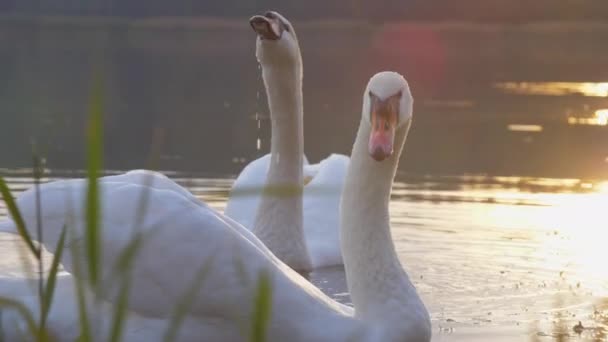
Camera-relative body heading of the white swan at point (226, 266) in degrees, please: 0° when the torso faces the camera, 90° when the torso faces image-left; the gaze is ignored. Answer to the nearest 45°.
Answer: approximately 315°

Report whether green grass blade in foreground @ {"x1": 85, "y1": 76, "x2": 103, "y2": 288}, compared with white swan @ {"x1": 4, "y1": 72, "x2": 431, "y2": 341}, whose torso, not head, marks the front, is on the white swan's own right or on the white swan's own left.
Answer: on the white swan's own right

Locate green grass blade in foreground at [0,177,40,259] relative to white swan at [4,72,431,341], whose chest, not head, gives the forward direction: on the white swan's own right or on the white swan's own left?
on the white swan's own right

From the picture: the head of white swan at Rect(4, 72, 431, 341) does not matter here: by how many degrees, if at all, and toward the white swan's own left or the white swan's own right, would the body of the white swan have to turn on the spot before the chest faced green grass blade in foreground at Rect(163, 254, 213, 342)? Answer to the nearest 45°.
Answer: approximately 45° to the white swan's own right
